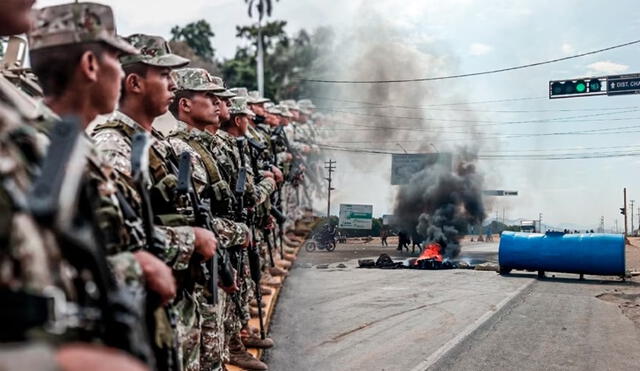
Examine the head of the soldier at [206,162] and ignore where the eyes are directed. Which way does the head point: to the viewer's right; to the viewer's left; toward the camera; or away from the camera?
to the viewer's right

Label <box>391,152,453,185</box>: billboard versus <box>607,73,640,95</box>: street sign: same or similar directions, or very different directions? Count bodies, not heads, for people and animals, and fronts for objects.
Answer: same or similar directions

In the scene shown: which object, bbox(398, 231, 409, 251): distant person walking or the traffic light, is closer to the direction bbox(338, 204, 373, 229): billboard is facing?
the traffic light

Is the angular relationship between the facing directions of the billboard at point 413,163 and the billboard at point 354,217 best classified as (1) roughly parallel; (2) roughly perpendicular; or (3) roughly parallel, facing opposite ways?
roughly parallel

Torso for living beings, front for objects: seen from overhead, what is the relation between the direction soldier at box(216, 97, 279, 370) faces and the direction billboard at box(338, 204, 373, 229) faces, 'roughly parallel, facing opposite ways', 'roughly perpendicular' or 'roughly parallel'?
roughly perpendicular

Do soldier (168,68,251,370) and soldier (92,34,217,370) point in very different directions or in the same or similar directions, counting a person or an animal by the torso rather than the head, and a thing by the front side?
same or similar directions

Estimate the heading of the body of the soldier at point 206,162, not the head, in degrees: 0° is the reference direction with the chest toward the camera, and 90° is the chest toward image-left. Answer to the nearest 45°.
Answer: approximately 270°

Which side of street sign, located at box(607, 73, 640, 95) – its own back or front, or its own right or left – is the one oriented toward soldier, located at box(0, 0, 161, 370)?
front

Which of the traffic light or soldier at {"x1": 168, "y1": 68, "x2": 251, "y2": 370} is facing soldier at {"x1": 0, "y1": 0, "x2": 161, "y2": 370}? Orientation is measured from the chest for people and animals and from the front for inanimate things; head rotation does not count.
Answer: the traffic light

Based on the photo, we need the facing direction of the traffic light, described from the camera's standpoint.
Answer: facing the viewer

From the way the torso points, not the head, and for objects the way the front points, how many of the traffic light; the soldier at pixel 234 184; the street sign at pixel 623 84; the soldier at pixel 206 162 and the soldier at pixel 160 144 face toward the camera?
2

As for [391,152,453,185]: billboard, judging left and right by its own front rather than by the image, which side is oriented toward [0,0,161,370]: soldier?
front

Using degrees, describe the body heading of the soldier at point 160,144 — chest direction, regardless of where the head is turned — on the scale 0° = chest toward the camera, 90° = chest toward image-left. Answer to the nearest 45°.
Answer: approximately 270°

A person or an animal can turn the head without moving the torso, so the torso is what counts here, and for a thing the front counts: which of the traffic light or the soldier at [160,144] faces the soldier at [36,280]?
the traffic light

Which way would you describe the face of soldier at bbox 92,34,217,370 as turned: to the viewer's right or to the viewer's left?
to the viewer's right

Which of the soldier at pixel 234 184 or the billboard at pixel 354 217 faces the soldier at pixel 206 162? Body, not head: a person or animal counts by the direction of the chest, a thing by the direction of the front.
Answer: the billboard
